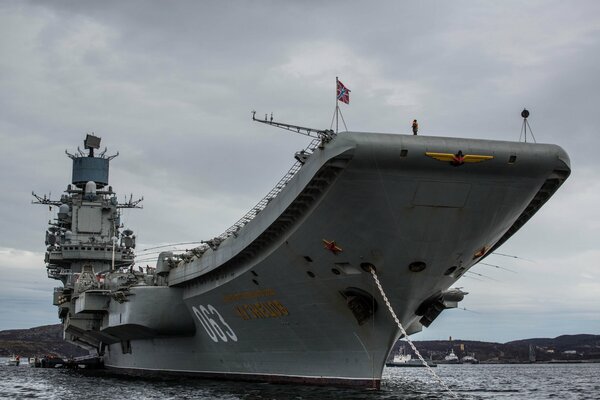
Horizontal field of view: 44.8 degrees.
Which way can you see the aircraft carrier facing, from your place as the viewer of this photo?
facing the viewer and to the right of the viewer
